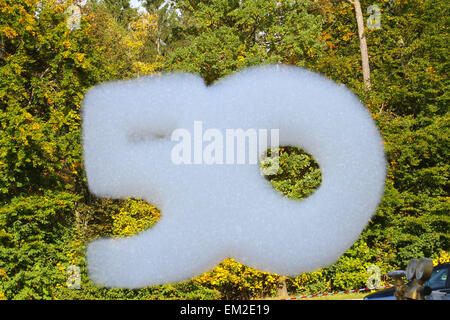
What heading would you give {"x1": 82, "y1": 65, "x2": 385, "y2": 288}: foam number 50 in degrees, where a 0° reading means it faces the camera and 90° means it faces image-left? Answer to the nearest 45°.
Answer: approximately 0°
